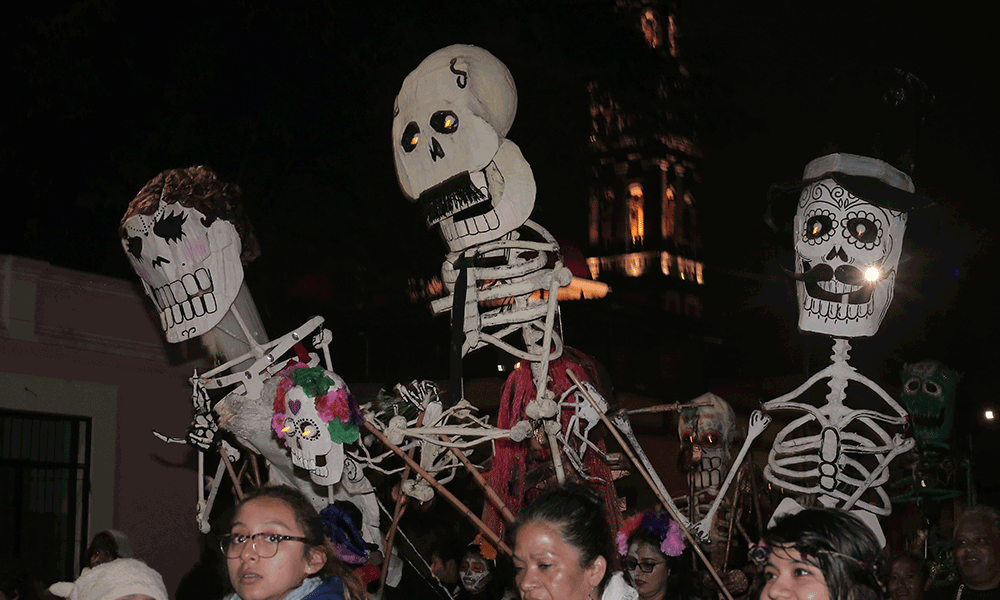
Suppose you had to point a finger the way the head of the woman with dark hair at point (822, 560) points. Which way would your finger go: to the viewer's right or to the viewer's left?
to the viewer's left

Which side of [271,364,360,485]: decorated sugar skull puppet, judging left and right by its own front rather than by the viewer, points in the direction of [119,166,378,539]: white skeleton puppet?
right

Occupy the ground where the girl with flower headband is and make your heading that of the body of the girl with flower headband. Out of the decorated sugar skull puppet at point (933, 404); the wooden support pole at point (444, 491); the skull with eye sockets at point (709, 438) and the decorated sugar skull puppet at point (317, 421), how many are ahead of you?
2

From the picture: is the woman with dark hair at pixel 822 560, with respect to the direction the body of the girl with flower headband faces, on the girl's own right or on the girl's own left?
on the girl's own left

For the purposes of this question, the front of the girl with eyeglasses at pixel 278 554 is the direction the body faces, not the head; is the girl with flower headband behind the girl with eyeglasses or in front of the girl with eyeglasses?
behind

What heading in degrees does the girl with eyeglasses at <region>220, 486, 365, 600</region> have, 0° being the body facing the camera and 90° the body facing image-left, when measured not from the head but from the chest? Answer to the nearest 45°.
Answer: approximately 45°

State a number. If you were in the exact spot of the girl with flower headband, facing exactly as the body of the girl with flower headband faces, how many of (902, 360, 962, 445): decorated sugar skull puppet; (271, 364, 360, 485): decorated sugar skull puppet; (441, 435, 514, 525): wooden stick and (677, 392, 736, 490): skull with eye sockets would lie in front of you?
2

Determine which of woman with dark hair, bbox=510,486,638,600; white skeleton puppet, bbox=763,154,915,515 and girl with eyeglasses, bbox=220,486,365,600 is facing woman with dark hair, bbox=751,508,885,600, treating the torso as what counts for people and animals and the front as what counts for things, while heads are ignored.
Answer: the white skeleton puppet

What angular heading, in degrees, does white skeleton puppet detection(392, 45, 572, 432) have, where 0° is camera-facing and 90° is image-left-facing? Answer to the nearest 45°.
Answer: approximately 45°
